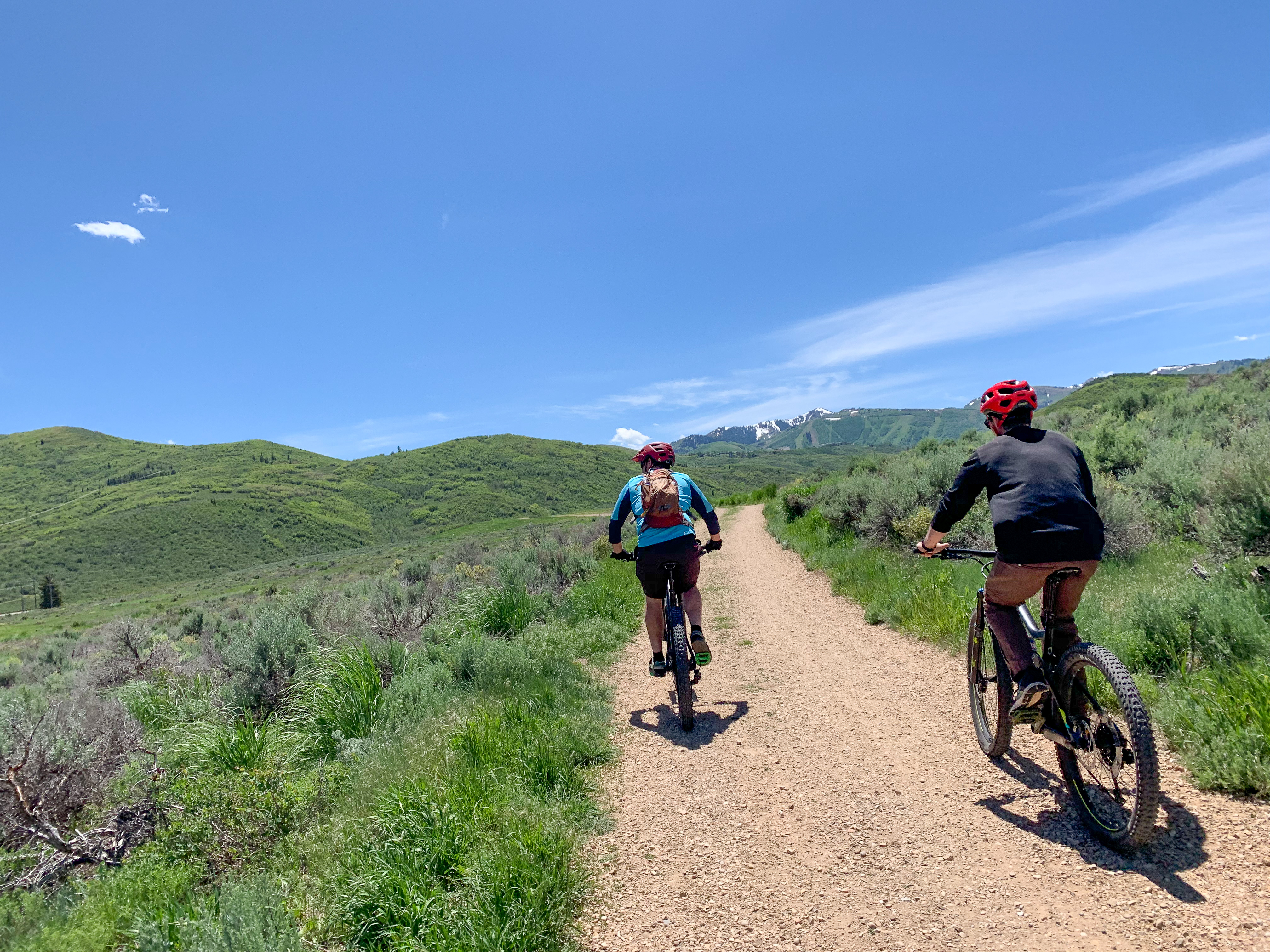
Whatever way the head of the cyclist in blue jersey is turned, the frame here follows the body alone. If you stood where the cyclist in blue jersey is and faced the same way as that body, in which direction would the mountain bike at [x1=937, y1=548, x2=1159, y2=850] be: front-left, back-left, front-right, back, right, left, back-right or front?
back-right

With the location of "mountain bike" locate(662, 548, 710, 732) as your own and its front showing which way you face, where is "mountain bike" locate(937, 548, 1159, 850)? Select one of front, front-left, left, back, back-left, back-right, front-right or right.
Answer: back-right

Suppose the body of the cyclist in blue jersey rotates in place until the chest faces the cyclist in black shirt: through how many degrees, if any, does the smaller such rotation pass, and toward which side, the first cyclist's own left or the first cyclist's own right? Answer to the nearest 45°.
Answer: approximately 135° to the first cyclist's own right

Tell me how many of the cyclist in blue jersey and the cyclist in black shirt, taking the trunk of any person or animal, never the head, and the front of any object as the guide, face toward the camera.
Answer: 0

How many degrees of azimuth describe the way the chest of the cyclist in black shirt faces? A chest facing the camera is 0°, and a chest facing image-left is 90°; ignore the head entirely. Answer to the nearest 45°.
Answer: approximately 135°

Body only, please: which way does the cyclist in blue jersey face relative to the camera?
away from the camera

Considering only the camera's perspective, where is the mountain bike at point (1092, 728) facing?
facing away from the viewer and to the left of the viewer

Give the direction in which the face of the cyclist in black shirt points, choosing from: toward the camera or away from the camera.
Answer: away from the camera

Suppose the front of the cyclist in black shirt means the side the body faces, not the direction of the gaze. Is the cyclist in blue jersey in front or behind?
in front

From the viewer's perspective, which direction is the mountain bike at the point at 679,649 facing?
away from the camera
